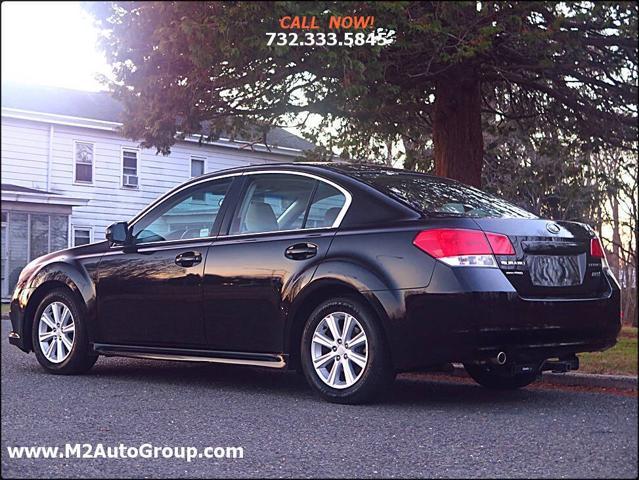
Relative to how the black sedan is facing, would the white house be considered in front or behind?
in front

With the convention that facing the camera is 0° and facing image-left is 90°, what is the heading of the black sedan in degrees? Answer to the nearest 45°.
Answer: approximately 135°
